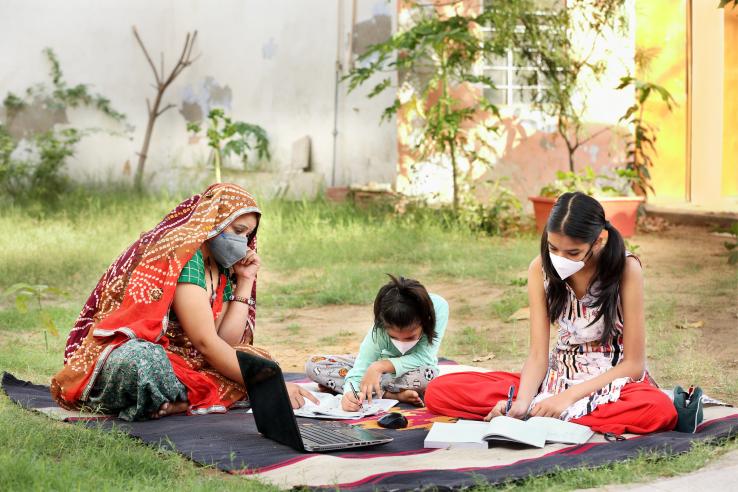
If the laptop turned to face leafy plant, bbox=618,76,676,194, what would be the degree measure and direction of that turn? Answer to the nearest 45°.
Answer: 0° — it already faces it

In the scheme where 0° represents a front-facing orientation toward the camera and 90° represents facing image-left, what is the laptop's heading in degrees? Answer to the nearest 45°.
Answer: approximately 225°

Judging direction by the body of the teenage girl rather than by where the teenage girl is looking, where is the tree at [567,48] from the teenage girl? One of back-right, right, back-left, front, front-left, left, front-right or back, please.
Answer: back-right

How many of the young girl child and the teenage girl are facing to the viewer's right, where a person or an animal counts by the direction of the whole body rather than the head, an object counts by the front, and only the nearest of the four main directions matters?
0

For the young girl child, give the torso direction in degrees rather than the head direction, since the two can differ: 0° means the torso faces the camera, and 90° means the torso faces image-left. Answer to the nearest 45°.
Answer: approximately 45°

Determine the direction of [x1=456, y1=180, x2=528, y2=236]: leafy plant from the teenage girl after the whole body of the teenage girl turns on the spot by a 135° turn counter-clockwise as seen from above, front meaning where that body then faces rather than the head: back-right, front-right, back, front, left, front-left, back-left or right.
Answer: left

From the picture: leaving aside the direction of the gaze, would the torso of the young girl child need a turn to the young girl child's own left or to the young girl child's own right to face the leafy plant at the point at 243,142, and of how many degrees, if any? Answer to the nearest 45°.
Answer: approximately 135° to the young girl child's own right

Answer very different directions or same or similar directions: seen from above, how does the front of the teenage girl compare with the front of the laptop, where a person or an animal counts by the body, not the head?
very different directions

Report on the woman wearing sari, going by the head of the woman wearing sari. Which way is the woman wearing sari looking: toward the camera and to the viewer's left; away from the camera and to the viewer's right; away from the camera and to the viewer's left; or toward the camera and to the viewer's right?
toward the camera and to the viewer's right

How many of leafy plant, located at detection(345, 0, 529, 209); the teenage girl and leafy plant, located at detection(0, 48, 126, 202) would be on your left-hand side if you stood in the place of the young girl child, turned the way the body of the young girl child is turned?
1

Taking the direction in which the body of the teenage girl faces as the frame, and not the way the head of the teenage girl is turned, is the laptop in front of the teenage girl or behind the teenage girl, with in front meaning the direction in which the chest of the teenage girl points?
in front

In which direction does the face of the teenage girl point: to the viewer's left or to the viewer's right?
to the viewer's left

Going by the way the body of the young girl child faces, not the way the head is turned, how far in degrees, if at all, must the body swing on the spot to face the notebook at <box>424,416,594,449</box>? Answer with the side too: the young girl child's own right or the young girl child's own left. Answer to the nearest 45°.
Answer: approximately 45° to the young girl child's own left

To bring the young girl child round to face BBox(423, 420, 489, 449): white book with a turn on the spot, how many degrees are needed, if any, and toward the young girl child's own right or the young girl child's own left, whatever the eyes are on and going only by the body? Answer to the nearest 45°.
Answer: approximately 45° to the young girl child's own left

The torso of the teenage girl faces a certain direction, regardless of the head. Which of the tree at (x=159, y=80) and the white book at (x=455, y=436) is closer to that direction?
the white book

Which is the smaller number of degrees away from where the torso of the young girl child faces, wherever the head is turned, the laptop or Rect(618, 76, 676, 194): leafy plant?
the laptop

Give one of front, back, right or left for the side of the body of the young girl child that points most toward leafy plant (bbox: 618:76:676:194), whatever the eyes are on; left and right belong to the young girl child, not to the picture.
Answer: back
